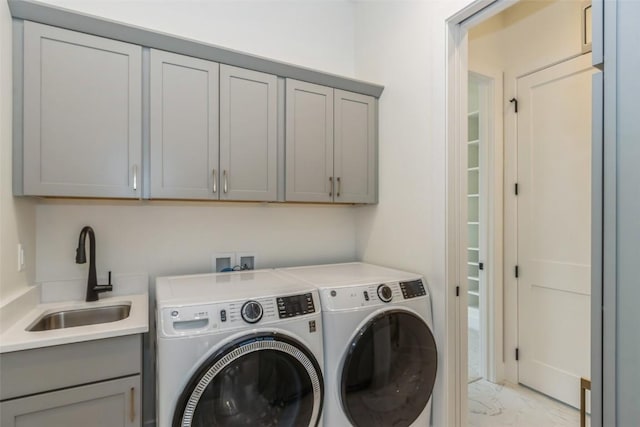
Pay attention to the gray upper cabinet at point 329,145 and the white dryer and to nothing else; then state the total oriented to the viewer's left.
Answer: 0

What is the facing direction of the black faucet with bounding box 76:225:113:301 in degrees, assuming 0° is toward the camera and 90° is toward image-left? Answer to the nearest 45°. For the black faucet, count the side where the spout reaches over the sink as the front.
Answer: approximately 45°

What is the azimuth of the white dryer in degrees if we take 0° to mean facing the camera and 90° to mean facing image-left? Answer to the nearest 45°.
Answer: approximately 315°

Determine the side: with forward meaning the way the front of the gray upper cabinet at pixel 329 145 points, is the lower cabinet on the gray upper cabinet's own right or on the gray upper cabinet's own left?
on the gray upper cabinet's own right

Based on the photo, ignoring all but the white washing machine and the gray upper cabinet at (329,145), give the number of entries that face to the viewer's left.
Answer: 0

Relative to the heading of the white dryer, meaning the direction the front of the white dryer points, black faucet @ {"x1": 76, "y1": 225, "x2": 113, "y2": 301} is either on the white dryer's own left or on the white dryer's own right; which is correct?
on the white dryer's own right

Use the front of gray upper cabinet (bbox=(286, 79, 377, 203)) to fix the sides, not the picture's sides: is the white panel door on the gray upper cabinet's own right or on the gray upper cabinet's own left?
on the gray upper cabinet's own left
